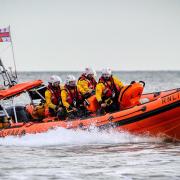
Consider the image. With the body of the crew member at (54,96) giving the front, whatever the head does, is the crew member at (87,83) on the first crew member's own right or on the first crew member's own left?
on the first crew member's own left

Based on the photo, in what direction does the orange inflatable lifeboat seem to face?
to the viewer's right

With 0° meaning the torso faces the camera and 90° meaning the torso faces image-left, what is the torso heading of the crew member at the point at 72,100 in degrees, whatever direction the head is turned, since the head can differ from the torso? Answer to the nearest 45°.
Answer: approximately 315°

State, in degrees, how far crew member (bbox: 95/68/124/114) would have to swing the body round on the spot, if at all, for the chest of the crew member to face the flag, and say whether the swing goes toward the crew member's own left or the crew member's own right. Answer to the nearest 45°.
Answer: approximately 135° to the crew member's own right

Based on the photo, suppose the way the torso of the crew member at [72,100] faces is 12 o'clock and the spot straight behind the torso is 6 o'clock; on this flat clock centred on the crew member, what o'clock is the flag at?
The flag is roughly at 6 o'clock from the crew member.

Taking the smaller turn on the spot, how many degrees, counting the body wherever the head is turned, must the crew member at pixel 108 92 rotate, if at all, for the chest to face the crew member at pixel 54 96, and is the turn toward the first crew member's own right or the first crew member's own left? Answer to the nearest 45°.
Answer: approximately 90° to the first crew member's own right

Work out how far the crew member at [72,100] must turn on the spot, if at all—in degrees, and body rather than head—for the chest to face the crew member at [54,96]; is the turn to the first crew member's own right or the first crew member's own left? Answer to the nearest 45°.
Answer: approximately 180°

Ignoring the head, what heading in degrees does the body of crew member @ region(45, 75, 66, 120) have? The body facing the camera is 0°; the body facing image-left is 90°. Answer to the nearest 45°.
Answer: approximately 315°

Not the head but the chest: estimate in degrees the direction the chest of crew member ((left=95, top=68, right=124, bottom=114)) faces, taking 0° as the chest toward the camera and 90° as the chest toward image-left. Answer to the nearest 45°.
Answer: approximately 0°
